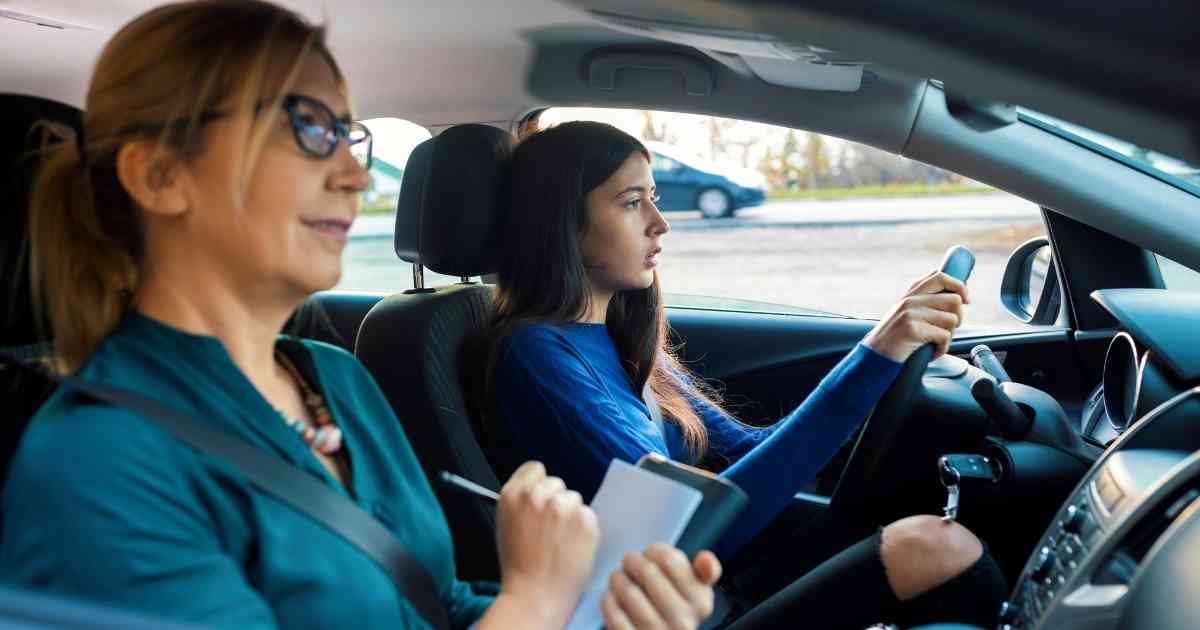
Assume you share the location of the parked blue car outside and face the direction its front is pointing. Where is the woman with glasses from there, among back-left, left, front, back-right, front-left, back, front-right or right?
right

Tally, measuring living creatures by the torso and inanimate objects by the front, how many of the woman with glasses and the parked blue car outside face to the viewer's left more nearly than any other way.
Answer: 0

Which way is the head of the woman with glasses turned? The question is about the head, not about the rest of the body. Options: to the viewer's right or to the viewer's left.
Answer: to the viewer's right

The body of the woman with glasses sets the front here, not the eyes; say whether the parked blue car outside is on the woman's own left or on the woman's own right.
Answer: on the woman's own left

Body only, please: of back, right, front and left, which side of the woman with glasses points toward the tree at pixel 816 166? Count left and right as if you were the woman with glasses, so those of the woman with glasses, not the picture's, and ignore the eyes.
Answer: left

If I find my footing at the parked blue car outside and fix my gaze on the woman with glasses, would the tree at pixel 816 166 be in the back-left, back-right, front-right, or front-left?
back-left

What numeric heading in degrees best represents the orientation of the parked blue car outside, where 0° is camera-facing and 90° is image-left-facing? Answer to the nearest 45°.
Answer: approximately 270°
